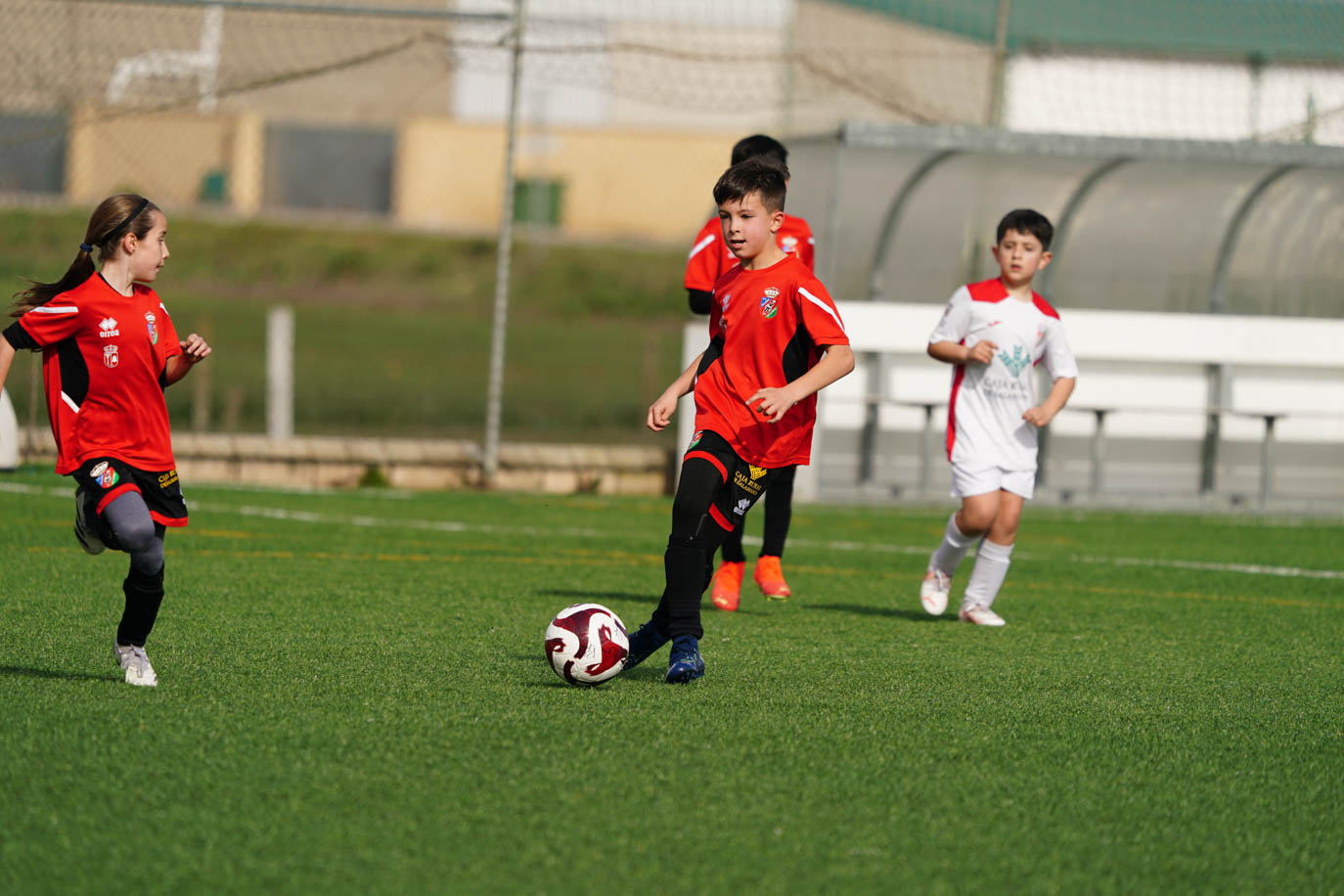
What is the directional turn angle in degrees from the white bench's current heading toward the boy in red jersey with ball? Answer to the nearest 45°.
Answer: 0° — it already faces them

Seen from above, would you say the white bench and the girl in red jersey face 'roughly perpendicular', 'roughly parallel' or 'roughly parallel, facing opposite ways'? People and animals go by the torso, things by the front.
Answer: roughly perpendicular

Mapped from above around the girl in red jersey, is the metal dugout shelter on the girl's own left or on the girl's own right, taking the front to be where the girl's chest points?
on the girl's own left

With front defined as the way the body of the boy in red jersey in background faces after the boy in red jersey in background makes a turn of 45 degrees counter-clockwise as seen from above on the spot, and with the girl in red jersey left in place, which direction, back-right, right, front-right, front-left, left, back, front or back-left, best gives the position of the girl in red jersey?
right

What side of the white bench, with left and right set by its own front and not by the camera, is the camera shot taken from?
front

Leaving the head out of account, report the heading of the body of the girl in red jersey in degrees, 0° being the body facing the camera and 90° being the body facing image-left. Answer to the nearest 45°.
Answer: approximately 315°

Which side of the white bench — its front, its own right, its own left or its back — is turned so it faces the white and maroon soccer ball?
front

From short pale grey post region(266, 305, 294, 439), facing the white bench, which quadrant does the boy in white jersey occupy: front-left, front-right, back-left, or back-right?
front-right

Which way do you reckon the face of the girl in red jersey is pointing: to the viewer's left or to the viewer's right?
to the viewer's right

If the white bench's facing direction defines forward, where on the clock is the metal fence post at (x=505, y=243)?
The metal fence post is roughly at 2 o'clock from the white bench.

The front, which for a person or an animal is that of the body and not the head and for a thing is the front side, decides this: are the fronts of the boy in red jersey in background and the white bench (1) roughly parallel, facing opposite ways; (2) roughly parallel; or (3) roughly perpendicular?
roughly parallel

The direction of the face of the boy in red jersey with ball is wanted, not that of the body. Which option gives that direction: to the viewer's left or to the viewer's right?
to the viewer's left

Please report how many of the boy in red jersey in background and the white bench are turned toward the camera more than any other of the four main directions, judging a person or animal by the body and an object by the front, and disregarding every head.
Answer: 2

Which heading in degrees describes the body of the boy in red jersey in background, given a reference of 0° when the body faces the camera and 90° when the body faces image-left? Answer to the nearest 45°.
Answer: approximately 0°

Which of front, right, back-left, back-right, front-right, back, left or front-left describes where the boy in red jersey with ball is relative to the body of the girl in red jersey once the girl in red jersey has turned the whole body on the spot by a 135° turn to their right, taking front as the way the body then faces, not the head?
back

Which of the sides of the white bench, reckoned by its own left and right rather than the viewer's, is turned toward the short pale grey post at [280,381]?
right

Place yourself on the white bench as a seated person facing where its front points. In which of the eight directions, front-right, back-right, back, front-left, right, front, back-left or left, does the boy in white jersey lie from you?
front
